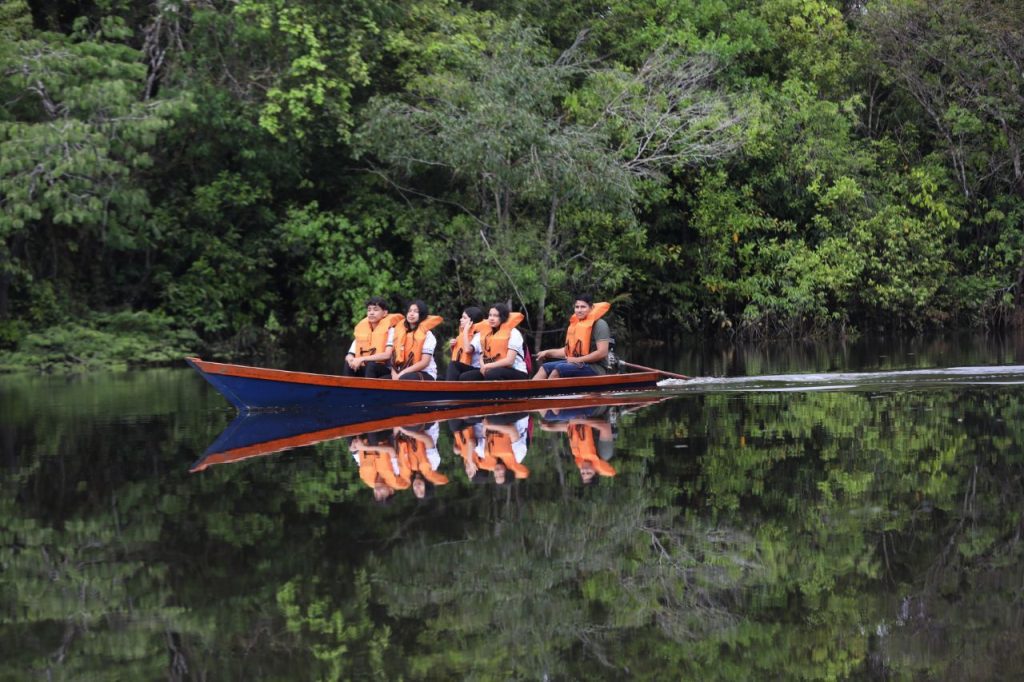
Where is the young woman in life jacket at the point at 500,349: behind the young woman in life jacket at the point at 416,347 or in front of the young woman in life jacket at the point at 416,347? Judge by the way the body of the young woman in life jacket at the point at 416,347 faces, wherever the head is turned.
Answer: behind

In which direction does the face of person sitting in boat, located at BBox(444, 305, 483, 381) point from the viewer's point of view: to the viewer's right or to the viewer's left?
to the viewer's left

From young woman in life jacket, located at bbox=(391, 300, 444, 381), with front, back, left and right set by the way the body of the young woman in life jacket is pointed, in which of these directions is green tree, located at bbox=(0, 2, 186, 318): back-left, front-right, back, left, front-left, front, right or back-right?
right

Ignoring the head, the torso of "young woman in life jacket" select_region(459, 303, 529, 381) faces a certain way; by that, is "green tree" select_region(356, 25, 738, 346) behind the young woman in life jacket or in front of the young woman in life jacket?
behind

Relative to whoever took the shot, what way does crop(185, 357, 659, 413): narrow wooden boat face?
facing to the left of the viewer

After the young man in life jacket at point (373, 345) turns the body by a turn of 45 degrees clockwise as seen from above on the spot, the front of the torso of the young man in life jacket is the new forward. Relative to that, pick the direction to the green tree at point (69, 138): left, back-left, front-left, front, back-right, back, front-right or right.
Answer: front-right

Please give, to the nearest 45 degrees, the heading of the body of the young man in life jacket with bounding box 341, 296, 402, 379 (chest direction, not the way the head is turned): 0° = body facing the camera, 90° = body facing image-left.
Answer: approximately 45°

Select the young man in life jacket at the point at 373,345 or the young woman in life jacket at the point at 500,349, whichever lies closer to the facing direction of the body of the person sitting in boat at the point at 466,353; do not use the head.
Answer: the young man in life jacket

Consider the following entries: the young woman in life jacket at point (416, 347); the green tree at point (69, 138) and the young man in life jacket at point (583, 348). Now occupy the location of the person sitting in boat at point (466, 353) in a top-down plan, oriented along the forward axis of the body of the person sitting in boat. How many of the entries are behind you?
1

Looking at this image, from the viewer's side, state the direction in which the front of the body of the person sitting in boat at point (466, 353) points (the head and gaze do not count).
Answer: to the viewer's left

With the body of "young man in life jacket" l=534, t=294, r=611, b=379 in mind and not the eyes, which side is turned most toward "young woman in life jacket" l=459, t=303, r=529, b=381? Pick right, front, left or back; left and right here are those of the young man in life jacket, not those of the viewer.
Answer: front
